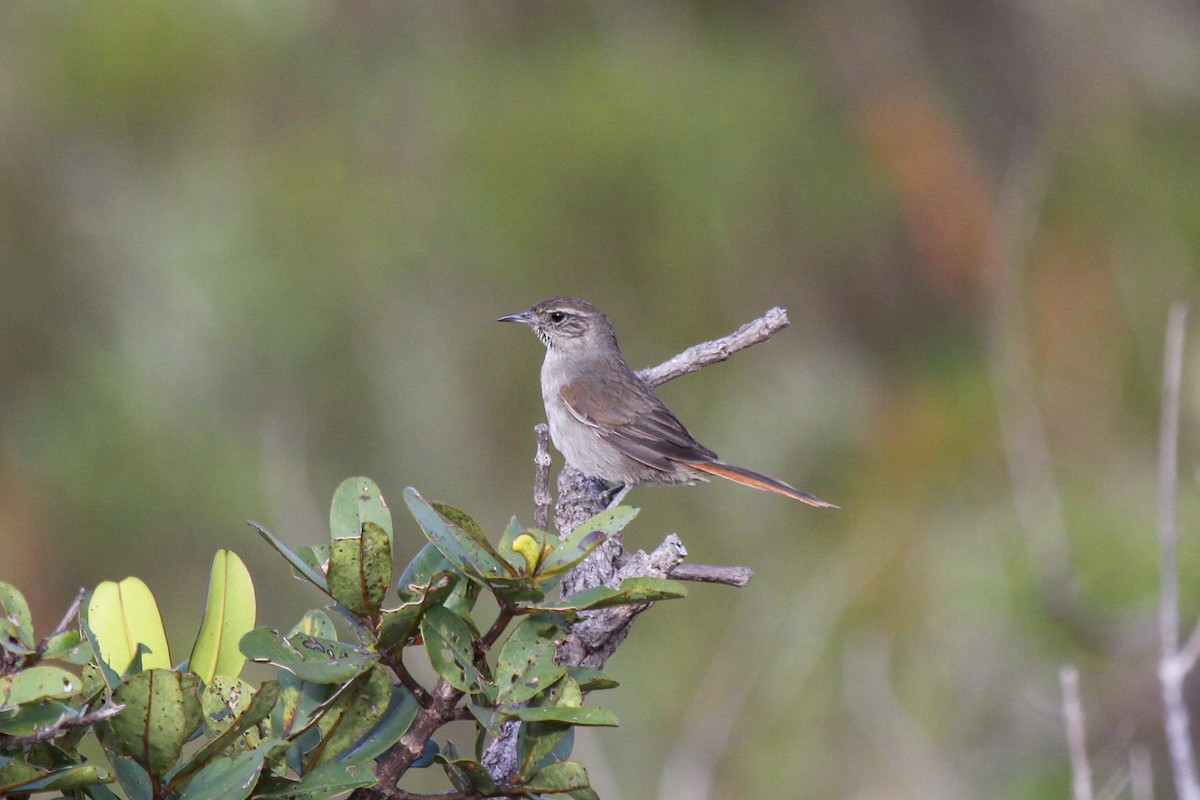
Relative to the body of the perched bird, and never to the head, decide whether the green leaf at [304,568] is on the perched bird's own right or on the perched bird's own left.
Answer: on the perched bird's own left

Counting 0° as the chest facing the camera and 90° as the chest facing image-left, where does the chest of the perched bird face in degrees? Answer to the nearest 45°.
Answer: approximately 90°

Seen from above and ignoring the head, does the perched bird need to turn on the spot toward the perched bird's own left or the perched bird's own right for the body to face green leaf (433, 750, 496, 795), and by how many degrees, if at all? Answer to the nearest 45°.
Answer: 0° — it already faces it

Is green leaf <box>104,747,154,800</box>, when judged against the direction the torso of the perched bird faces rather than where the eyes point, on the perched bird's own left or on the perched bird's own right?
on the perched bird's own left

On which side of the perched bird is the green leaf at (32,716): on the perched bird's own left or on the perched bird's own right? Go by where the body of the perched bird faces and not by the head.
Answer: on the perched bird's own left

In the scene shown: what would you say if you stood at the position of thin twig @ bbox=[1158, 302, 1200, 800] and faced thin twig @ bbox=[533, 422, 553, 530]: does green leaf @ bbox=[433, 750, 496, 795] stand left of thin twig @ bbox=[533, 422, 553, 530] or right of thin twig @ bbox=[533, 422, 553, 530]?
left
